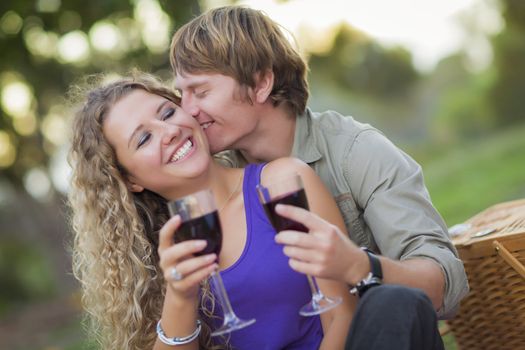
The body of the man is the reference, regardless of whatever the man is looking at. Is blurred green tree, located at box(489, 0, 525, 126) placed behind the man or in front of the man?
behind

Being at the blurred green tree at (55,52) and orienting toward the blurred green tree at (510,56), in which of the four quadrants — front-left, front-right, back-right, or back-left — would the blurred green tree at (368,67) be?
front-left

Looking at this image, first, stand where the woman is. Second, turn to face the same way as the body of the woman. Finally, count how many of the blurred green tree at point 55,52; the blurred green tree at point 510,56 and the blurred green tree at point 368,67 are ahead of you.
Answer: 0

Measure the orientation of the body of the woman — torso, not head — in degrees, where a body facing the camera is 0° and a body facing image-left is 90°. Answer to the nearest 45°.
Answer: approximately 0°

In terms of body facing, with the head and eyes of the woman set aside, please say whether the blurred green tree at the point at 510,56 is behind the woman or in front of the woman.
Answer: behind

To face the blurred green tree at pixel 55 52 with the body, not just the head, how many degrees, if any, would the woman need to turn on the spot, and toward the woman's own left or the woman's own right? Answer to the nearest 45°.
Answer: approximately 180°

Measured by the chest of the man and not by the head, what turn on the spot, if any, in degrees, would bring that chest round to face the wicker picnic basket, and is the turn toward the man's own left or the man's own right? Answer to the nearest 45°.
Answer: approximately 135° to the man's own left

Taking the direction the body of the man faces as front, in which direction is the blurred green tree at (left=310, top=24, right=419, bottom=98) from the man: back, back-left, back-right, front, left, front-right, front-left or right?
back-right

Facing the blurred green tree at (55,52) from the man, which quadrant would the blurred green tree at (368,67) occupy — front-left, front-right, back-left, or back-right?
front-right

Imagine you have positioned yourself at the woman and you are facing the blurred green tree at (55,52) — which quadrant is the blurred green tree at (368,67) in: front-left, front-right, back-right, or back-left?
front-right

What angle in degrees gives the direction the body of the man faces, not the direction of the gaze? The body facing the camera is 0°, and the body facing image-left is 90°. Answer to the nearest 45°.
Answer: approximately 45°

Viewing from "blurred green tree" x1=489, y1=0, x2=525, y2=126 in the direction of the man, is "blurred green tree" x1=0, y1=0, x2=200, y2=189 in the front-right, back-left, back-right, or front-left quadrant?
front-right

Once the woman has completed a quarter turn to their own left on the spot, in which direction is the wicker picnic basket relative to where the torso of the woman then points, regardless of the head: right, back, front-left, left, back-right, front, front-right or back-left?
front
